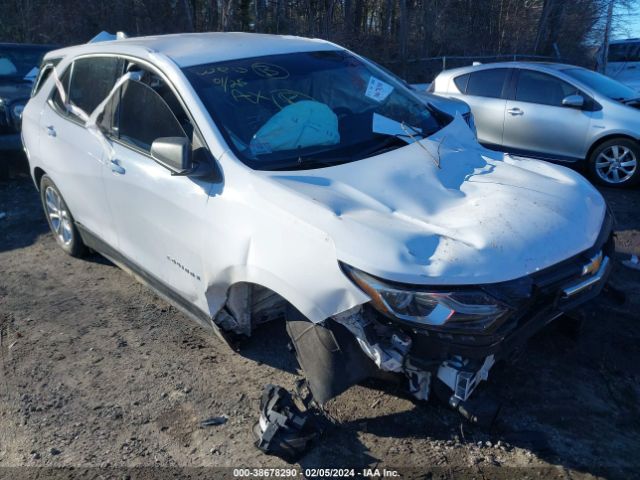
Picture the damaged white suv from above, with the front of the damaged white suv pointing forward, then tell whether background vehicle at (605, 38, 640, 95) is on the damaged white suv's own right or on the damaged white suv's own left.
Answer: on the damaged white suv's own left

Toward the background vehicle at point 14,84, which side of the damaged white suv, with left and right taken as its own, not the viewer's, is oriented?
back

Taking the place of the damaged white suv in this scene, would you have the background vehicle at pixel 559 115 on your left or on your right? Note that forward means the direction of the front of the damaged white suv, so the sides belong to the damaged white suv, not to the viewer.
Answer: on your left

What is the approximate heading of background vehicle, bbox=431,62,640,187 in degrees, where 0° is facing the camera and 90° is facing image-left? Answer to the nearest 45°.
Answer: approximately 315°
